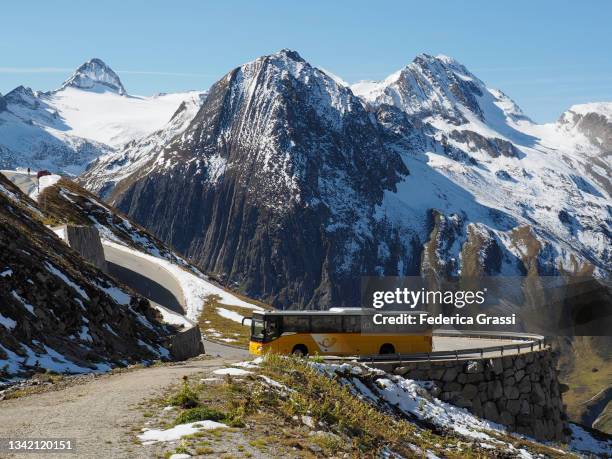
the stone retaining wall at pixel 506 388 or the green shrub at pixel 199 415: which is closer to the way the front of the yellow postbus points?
the green shrub

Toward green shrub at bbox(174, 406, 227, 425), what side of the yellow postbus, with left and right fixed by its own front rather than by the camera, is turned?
left

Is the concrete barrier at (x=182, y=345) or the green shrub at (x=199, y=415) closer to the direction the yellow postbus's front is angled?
the concrete barrier

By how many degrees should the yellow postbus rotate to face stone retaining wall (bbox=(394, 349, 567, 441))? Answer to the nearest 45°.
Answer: approximately 180°

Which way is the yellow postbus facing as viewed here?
to the viewer's left

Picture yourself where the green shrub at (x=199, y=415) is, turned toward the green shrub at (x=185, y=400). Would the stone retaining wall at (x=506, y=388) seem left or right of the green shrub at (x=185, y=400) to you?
right

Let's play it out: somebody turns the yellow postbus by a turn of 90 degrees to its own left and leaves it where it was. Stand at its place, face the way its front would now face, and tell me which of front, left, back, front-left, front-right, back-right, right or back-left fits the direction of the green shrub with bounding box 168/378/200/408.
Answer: front
